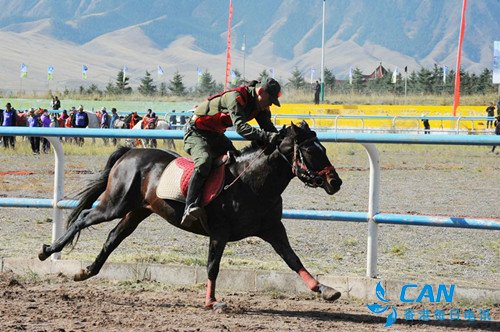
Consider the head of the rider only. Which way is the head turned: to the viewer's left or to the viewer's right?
to the viewer's right

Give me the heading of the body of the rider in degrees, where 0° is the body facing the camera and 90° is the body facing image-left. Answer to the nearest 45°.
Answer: approximately 270°

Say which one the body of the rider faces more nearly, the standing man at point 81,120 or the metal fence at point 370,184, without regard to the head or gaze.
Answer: the metal fence
